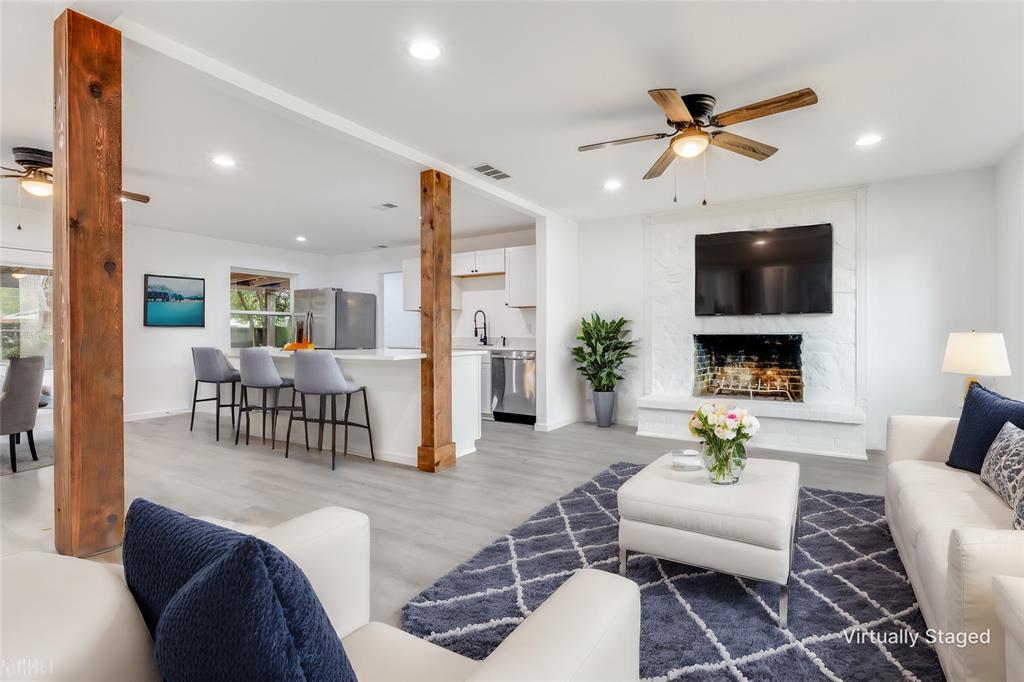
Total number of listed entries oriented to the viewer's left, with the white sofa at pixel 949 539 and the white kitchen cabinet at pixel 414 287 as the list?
1

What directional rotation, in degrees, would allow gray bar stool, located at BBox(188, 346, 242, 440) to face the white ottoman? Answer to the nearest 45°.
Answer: approximately 135° to its right

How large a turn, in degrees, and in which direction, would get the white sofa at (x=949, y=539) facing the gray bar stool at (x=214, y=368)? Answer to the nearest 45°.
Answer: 0° — it already faces it

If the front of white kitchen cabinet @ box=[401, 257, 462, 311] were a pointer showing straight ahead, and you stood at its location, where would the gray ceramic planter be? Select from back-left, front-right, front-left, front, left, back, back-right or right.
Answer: front-left

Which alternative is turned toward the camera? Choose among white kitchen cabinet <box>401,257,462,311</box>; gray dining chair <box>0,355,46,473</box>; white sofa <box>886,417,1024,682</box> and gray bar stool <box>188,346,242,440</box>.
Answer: the white kitchen cabinet

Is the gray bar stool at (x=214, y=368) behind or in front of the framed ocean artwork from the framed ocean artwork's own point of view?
in front

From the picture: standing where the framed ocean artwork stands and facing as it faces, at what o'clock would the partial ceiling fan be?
The partial ceiling fan is roughly at 2 o'clock from the framed ocean artwork.

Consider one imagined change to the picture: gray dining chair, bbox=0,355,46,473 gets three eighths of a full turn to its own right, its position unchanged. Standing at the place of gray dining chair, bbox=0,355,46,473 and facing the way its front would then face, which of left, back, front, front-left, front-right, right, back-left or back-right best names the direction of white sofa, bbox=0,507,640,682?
right

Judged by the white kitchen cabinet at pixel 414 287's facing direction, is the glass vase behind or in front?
in front

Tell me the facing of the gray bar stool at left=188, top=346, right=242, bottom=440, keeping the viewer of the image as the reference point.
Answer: facing away from the viewer and to the right of the viewer

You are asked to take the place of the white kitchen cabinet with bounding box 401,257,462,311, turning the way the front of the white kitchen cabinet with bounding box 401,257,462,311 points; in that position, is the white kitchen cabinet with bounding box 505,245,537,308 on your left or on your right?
on your left

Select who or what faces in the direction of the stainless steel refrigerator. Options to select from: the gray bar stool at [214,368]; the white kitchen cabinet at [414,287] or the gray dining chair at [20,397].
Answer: the gray bar stool at [214,368]

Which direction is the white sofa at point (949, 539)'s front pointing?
to the viewer's left
